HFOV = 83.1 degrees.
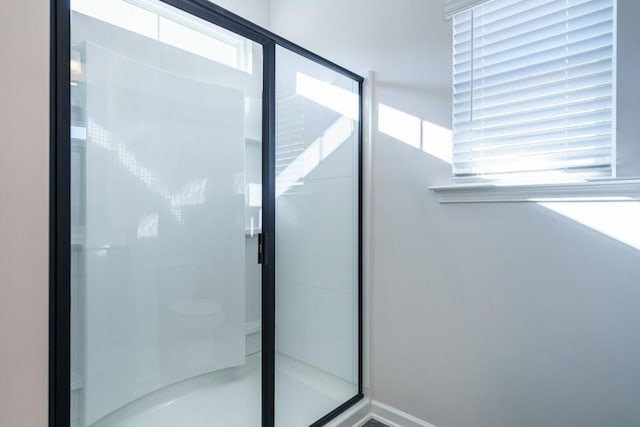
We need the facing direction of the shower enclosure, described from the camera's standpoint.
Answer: facing the viewer and to the right of the viewer

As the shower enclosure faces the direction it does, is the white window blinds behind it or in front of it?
in front
